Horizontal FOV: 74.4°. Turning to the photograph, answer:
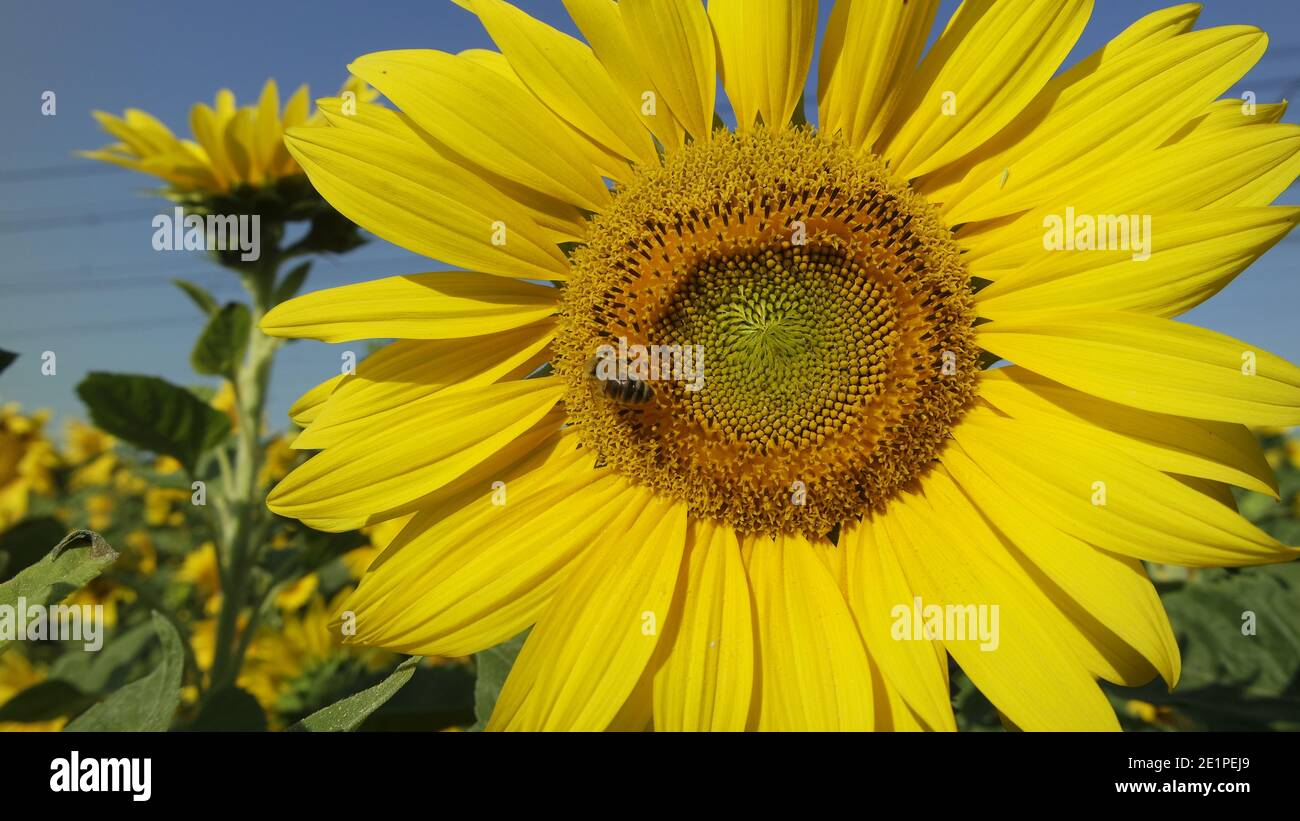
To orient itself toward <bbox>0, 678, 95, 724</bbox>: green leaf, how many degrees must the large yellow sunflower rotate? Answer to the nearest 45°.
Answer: approximately 90° to its right

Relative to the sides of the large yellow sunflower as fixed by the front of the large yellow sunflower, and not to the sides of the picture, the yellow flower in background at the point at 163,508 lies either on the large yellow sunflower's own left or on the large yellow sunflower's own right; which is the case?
on the large yellow sunflower's own right

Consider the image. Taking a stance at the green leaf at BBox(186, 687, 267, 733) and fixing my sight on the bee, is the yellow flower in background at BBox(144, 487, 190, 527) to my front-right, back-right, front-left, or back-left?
back-left

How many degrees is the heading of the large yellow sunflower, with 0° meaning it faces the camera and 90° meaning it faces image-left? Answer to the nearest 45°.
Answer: approximately 0°

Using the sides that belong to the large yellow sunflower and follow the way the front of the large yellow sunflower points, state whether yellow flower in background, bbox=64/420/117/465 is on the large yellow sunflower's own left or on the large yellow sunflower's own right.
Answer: on the large yellow sunflower's own right

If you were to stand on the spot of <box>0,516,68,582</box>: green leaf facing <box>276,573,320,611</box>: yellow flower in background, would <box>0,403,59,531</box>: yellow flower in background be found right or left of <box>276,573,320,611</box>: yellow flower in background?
left

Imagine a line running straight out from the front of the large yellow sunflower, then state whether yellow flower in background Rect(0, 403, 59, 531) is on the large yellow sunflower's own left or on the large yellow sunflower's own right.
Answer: on the large yellow sunflower's own right

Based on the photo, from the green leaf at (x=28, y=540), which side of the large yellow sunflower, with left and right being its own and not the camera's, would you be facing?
right
